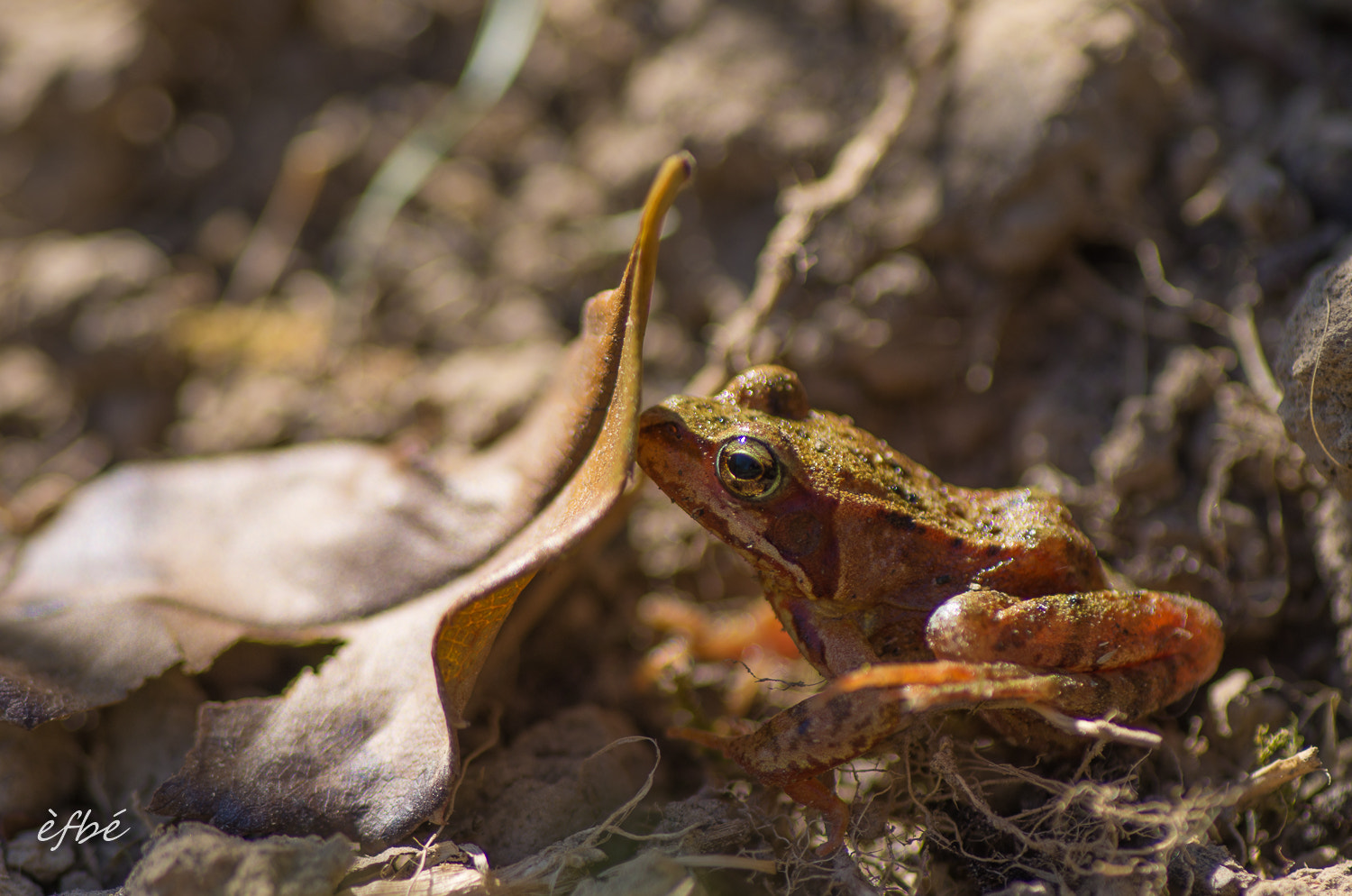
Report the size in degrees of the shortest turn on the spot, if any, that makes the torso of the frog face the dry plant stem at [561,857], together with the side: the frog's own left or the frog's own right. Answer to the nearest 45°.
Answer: approximately 45° to the frog's own left

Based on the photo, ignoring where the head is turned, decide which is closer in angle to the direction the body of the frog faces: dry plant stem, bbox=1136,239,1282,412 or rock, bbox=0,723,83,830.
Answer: the rock

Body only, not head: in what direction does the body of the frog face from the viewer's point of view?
to the viewer's left

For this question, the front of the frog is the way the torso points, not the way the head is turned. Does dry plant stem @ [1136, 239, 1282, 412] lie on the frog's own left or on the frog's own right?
on the frog's own right

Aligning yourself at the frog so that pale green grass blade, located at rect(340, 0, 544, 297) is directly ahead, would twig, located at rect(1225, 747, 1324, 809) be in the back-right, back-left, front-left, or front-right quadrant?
back-right

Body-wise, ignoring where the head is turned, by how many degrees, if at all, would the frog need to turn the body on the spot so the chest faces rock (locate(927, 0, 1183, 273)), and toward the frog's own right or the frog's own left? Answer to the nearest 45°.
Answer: approximately 90° to the frog's own right
